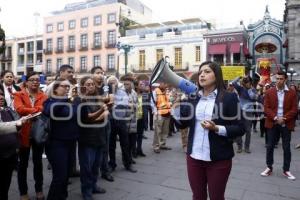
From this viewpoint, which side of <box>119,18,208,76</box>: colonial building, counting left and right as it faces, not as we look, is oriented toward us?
front

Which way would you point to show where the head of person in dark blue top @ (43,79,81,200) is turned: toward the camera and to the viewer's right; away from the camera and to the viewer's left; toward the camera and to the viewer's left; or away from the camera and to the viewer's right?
toward the camera and to the viewer's right

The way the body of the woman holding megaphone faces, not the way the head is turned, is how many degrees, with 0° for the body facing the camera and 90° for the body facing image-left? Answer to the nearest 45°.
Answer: approximately 45°

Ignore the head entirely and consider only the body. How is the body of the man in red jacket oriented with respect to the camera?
toward the camera

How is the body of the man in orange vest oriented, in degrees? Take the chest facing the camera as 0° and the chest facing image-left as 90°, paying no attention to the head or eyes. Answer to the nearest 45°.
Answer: approximately 315°

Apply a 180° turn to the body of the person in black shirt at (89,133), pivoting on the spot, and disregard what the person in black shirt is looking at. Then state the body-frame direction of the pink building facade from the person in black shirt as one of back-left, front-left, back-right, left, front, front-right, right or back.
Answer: front-right

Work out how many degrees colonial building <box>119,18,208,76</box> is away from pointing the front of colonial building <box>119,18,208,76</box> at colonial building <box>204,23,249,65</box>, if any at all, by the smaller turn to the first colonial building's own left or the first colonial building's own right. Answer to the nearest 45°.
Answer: approximately 45° to the first colonial building's own left

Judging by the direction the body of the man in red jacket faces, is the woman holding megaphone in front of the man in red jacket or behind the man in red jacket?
in front

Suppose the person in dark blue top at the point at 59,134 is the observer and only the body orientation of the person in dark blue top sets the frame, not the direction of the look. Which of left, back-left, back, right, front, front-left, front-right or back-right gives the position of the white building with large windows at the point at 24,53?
back-left
